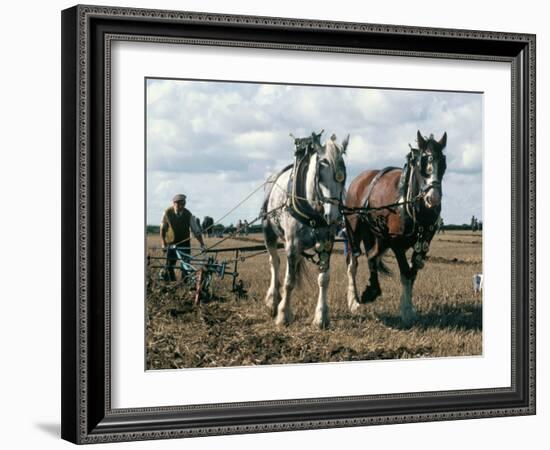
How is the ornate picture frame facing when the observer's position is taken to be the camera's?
facing the viewer and to the right of the viewer
